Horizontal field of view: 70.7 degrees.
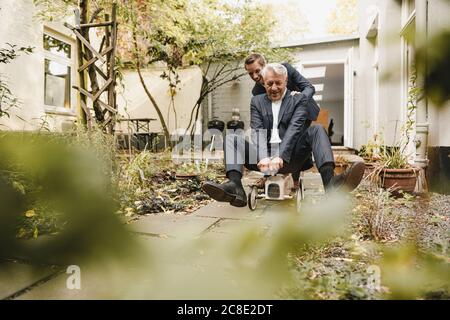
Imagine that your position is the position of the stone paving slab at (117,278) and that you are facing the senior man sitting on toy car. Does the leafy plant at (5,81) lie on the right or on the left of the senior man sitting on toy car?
left

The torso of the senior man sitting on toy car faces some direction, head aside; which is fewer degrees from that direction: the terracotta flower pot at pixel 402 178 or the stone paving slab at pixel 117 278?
the stone paving slab

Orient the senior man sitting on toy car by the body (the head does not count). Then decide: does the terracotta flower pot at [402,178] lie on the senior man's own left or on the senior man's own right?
on the senior man's own left

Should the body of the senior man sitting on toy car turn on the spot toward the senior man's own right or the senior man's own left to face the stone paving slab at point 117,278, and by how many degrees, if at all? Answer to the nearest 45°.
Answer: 0° — they already face it

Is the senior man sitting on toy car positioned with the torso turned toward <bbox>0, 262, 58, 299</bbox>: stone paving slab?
yes

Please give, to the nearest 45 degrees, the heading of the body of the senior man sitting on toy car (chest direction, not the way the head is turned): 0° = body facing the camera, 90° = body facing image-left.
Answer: approximately 0°

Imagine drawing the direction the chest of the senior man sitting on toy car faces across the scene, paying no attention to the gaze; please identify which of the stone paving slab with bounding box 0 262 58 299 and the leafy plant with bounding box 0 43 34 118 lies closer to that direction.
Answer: the stone paving slab
